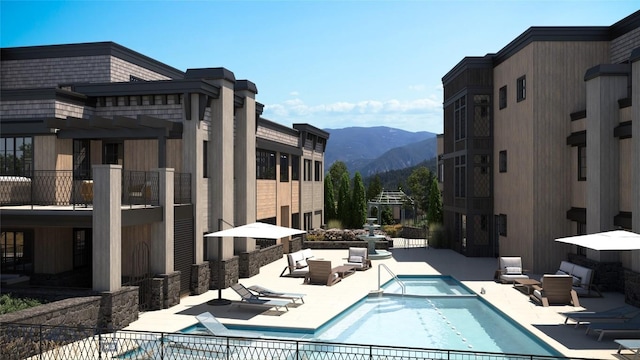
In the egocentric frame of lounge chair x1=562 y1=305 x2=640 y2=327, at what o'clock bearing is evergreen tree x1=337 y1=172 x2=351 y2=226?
The evergreen tree is roughly at 2 o'clock from the lounge chair.

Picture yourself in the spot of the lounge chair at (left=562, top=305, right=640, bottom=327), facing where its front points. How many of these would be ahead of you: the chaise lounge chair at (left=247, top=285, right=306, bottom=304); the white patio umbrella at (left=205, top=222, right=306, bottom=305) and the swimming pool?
3

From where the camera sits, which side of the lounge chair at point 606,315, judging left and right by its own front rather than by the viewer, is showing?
left

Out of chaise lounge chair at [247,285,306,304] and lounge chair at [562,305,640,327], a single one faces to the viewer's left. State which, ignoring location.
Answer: the lounge chair

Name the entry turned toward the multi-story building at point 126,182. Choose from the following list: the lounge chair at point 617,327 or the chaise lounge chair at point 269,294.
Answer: the lounge chair

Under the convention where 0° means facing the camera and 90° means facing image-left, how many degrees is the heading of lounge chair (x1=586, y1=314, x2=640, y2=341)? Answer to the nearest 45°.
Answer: approximately 90°

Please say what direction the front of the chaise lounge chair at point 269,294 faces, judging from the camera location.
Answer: facing to the right of the viewer
